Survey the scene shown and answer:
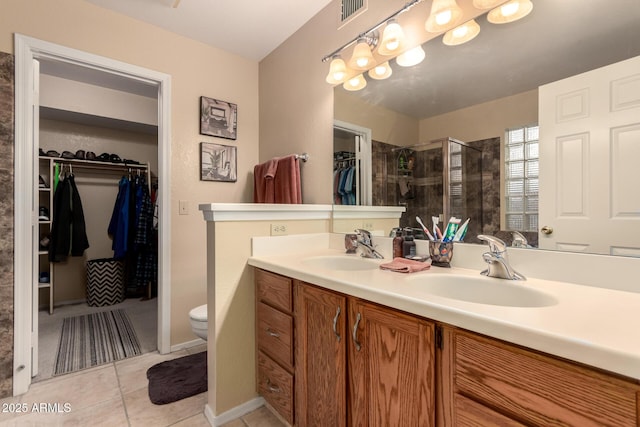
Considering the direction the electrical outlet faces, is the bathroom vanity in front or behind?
in front

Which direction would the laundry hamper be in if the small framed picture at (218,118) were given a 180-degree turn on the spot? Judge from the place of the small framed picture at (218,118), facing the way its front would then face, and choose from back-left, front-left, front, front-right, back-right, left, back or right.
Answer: front

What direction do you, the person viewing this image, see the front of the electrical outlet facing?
facing the viewer and to the right of the viewer

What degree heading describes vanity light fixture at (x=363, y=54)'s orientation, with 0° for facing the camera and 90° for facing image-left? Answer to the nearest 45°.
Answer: approximately 45°

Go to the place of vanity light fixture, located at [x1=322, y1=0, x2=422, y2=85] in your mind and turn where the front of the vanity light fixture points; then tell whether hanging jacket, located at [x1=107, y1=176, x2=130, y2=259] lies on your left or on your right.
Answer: on your right

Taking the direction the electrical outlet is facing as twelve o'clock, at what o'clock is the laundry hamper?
The laundry hamper is roughly at 6 o'clock from the electrical outlet.

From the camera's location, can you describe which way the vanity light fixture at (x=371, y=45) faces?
facing the viewer and to the left of the viewer

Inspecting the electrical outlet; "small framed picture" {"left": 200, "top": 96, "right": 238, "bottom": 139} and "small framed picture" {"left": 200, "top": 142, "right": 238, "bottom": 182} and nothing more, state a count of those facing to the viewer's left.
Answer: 0

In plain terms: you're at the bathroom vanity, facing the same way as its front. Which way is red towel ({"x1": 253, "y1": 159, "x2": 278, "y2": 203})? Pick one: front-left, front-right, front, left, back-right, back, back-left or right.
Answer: right

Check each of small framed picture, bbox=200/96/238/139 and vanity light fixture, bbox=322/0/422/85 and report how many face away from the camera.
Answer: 0

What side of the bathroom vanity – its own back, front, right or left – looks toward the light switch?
right
